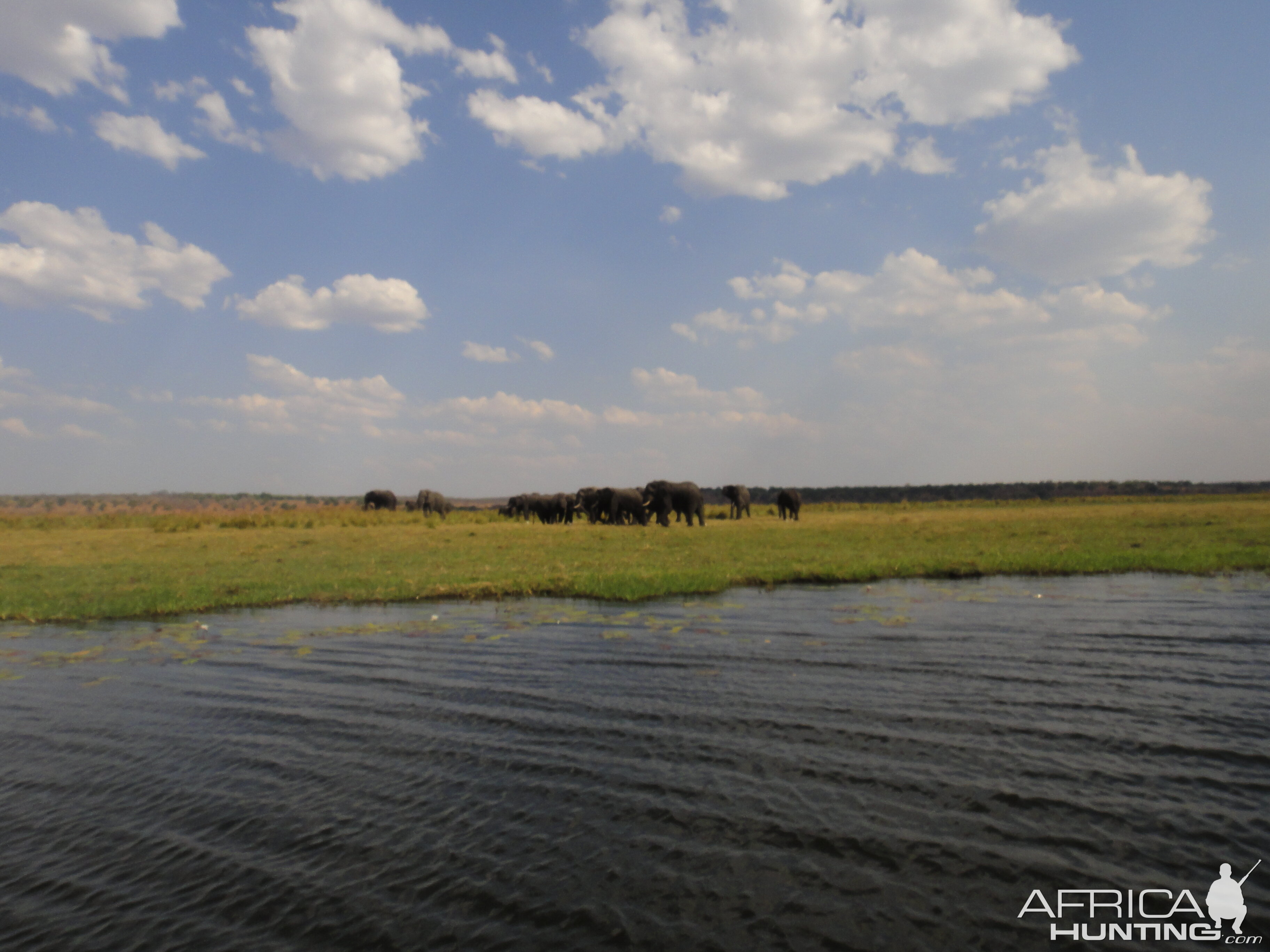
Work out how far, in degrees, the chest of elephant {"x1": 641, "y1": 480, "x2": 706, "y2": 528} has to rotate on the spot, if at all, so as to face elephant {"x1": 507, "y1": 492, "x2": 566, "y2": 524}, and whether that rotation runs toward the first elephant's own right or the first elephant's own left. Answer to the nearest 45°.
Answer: approximately 45° to the first elephant's own right

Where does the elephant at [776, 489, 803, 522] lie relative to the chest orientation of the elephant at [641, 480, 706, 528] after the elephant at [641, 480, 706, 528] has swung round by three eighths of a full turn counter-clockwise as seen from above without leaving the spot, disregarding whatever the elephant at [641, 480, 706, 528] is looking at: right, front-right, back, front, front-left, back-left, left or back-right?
left

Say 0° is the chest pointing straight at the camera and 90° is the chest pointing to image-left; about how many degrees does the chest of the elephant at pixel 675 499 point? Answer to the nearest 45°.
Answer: approximately 90°

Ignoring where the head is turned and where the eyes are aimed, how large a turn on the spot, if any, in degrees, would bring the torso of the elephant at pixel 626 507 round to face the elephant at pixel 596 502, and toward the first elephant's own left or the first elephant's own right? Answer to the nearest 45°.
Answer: approximately 45° to the first elephant's own right

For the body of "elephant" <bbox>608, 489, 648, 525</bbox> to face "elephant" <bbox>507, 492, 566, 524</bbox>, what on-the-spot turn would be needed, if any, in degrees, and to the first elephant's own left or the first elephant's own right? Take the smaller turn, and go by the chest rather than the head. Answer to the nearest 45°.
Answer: approximately 45° to the first elephant's own right

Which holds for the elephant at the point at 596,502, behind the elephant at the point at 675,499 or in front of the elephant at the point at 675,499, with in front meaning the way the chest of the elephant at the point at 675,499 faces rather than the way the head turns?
in front

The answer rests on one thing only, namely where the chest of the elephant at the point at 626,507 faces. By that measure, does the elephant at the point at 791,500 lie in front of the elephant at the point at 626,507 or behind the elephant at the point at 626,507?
behind

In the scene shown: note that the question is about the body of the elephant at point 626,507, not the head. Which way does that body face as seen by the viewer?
to the viewer's left

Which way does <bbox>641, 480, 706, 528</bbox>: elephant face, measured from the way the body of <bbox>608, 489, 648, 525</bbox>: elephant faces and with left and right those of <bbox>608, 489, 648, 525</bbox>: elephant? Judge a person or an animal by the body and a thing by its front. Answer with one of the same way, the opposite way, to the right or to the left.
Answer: the same way

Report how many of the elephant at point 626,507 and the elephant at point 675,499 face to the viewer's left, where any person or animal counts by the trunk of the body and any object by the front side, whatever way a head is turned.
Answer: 2

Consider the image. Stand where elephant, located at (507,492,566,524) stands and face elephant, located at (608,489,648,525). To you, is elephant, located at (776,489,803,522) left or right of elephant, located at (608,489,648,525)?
left

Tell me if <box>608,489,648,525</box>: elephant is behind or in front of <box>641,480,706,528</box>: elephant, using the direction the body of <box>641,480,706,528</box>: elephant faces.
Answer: in front

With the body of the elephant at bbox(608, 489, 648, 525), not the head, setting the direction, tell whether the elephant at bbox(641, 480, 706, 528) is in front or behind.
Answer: behind
